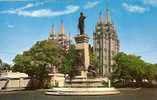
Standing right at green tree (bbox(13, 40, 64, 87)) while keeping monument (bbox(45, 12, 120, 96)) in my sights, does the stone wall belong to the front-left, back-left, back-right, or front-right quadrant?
back-right
